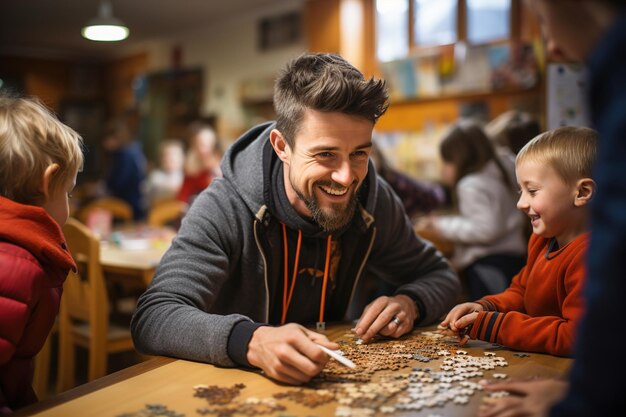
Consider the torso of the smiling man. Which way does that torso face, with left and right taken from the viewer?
facing the viewer and to the right of the viewer

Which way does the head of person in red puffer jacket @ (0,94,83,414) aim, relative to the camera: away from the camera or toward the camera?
away from the camera

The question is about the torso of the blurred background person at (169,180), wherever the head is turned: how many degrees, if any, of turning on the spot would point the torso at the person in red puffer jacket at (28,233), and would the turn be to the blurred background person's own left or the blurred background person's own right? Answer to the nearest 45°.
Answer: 0° — they already face them

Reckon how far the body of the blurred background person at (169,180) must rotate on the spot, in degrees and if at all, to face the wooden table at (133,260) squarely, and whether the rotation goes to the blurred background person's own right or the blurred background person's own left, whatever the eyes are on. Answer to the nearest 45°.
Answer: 0° — they already face it

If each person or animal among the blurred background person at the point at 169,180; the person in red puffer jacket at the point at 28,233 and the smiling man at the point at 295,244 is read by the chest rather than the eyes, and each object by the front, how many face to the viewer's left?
0

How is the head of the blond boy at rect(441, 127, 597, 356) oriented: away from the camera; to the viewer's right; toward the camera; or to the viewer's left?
to the viewer's left

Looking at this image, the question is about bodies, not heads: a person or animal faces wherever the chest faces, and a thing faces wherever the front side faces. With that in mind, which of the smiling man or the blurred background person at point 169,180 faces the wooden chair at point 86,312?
the blurred background person

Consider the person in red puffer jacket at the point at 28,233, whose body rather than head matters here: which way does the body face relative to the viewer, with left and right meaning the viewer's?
facing away from the viewer and to the right of the viewer

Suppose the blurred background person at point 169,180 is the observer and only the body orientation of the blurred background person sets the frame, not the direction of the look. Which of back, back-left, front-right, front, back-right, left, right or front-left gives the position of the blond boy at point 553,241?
front

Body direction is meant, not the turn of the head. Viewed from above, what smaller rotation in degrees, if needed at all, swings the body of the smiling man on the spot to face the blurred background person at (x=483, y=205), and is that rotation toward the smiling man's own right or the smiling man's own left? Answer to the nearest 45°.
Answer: approximately 90° to the smiling man's own left

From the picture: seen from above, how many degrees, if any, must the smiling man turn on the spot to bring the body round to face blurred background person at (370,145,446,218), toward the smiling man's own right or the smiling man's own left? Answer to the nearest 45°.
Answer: approximately 135° to the smiling man's own left

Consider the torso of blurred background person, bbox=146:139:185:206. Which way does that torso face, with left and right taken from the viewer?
facing the viewer

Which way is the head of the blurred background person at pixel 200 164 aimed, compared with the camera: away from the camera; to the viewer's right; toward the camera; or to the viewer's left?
toward the camera
